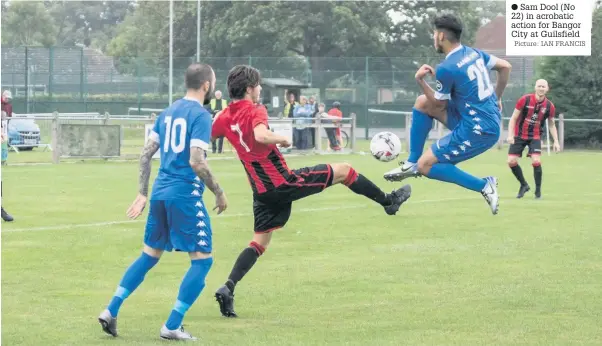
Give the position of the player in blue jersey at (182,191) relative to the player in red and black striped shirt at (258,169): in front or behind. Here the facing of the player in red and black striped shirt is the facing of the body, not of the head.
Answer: behind

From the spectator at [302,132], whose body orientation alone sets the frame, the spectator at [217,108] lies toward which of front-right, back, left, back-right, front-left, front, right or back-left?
right

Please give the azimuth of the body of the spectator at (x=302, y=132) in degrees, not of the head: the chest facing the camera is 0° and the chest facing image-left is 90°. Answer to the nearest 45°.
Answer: approximately 0°

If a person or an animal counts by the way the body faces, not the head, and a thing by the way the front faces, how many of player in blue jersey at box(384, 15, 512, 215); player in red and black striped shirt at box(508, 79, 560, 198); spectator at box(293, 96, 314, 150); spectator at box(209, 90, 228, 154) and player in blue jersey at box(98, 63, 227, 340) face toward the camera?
3

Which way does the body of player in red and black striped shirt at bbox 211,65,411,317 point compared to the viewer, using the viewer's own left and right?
facing away from the viewer and to the right of the viewer

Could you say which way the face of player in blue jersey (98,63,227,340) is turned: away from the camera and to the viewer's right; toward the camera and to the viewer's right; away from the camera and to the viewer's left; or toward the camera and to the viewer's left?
away from the camera and to the viewer's right

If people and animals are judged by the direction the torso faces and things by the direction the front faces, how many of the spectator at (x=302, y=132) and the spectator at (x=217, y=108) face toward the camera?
2

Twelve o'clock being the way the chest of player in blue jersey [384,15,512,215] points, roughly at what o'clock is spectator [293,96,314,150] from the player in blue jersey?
The spectator is roughly at 1 o'clock from the player in blue jersey.

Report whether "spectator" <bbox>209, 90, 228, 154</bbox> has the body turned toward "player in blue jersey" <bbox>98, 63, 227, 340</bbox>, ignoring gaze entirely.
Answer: yes

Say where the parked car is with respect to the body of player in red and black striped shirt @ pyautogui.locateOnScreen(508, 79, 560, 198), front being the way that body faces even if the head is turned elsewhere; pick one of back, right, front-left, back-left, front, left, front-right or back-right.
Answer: back-right

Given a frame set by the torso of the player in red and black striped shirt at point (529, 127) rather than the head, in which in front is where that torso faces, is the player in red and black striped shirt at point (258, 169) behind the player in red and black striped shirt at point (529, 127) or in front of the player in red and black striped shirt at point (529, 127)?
in front

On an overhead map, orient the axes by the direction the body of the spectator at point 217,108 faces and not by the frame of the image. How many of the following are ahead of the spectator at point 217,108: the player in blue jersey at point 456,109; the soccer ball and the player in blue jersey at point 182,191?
3
